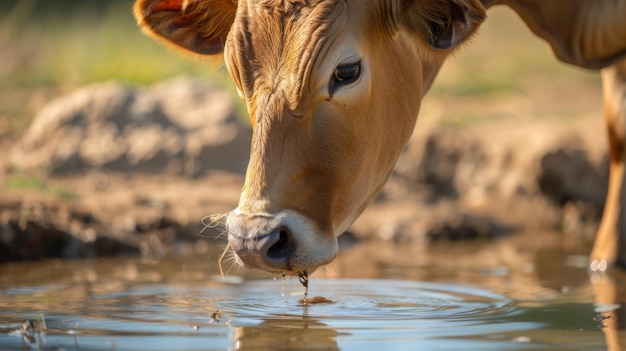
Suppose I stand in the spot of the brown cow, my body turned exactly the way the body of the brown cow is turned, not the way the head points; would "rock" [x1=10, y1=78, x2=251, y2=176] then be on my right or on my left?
on my right

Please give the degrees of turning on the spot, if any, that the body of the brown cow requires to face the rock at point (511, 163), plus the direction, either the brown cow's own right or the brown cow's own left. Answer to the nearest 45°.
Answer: approximately 135° to the brown cow's own right

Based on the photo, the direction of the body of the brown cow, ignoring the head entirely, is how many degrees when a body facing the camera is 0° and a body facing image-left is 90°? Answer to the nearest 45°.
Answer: approximately 45°
